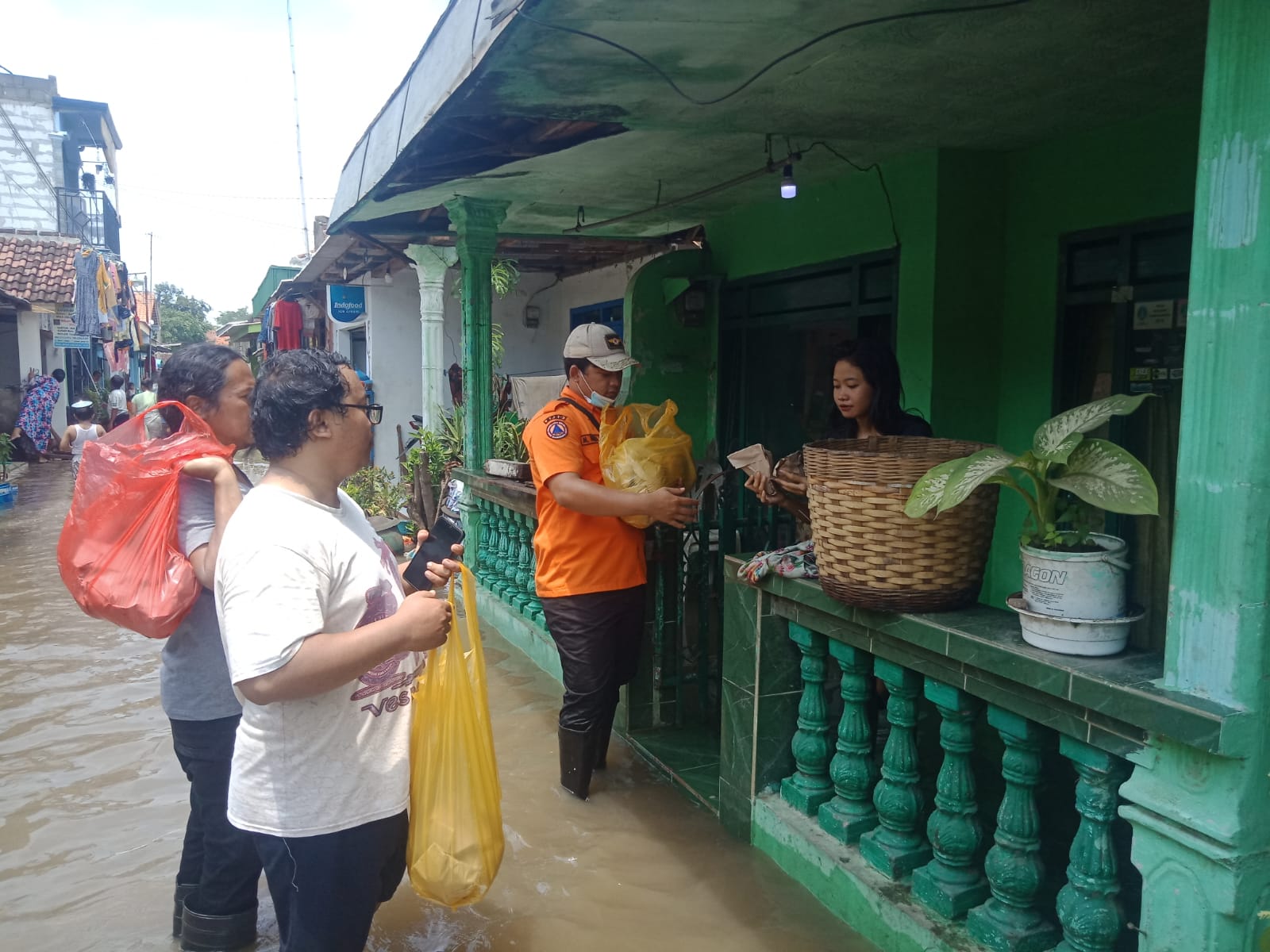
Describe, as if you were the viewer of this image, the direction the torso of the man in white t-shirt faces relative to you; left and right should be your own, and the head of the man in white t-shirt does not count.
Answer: facing to the right of the viewer

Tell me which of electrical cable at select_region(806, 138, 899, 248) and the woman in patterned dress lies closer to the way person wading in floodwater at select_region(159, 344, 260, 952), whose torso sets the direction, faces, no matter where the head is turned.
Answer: the electrical cable

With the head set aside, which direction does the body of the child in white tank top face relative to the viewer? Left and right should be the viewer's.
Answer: facing away from the viewer

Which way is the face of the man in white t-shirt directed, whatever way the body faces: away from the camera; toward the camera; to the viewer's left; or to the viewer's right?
to the viewer's right

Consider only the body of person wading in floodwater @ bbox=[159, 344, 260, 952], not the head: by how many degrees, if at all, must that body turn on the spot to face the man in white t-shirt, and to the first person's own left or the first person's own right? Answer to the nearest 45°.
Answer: approximately 90° to the first person's own right

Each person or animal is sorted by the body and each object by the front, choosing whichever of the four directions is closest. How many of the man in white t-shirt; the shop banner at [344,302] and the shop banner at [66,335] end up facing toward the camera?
2

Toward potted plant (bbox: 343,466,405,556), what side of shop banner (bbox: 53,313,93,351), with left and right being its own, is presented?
front

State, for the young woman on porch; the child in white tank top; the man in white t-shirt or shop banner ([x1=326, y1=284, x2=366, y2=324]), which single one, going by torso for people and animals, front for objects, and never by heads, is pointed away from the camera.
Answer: the child in white tank top

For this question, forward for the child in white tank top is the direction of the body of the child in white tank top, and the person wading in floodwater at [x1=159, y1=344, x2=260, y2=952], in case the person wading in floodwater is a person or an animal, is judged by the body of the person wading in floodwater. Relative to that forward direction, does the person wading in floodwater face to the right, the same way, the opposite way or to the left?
to the right

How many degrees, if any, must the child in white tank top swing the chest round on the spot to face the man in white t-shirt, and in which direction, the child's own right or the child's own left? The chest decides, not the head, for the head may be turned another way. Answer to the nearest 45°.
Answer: approximately 180°

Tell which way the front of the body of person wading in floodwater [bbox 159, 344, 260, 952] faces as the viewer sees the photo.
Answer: to the viewer's right

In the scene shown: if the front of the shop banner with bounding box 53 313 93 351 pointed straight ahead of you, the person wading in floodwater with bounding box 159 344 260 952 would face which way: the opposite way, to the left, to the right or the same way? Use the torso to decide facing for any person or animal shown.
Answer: to the left

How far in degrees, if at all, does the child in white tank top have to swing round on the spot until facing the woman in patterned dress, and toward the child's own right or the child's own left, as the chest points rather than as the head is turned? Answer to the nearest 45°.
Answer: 0° — they already face them

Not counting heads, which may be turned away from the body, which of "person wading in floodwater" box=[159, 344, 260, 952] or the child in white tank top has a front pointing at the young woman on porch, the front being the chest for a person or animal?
the person wading in floodwater

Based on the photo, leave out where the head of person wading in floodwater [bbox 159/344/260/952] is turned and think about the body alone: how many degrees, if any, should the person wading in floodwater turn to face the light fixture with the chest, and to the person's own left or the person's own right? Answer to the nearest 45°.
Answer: approximately 45° to the person's own left
